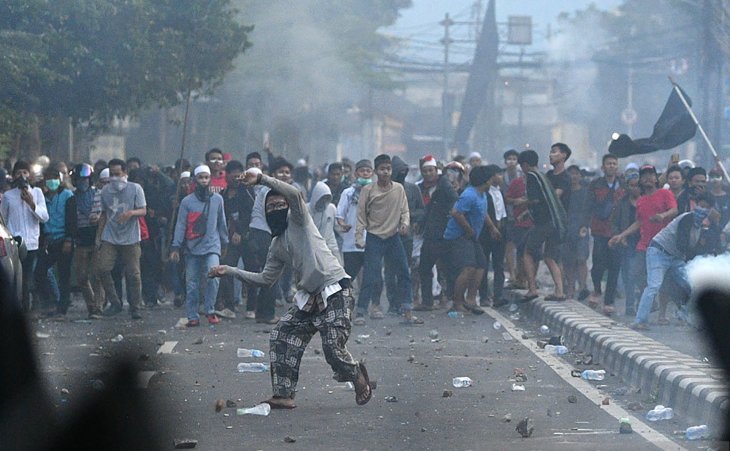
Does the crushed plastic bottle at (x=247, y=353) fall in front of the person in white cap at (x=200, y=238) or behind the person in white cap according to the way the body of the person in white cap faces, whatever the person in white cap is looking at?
in front

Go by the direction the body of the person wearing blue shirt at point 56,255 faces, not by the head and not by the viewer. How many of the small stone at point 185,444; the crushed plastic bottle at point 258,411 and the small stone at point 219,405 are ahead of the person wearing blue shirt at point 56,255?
3

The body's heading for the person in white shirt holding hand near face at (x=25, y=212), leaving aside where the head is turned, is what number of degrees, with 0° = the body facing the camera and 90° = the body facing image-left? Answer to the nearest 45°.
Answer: approximately 0°

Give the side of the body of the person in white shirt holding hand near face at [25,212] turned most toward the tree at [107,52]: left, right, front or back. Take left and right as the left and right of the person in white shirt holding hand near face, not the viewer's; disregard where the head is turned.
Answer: back

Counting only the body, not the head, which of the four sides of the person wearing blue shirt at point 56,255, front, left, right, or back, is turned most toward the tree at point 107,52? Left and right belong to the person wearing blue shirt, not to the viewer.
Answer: back

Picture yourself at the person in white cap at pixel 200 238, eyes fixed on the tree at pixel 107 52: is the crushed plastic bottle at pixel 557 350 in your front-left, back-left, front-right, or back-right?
back-right

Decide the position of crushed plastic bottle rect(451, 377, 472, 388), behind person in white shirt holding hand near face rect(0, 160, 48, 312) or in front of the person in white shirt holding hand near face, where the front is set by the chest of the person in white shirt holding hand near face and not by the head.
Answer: in front
